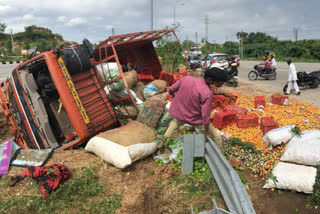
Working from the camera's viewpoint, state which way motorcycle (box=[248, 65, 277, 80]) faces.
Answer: facing to the left of the viewer

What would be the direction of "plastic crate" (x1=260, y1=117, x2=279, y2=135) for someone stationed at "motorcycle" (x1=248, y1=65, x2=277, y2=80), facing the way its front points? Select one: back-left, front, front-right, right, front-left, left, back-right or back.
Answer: left

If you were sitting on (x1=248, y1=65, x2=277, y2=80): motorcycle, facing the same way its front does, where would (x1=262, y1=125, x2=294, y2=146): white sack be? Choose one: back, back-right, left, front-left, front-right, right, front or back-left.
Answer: left

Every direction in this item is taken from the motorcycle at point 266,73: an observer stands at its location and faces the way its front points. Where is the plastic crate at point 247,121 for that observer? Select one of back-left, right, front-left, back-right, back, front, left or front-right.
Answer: left

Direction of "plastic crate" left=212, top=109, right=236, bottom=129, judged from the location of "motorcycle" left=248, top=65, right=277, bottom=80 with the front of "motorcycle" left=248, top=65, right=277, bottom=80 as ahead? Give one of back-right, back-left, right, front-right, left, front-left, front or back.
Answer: left

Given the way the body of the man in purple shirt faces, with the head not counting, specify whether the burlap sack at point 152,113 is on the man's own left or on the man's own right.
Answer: on the man's own left

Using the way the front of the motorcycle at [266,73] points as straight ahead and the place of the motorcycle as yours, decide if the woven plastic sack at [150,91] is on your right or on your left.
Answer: on your left

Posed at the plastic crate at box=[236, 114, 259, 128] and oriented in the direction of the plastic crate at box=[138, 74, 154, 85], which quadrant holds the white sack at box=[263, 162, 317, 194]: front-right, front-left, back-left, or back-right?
back-left
